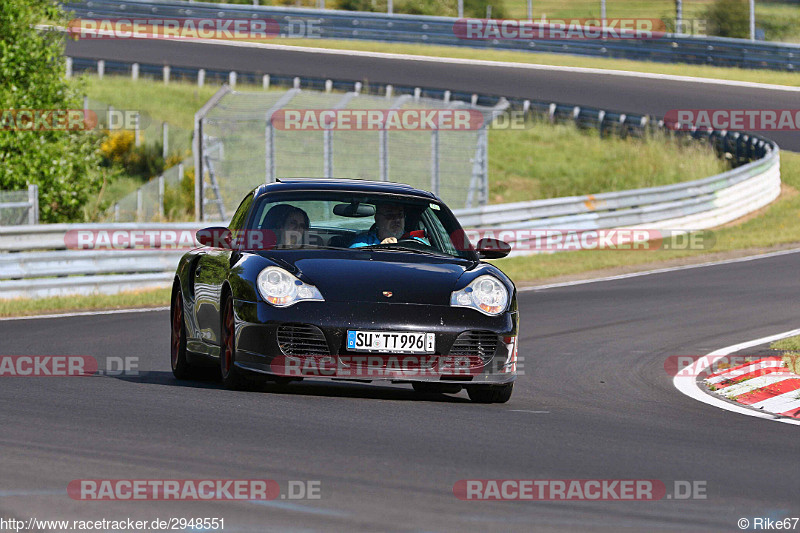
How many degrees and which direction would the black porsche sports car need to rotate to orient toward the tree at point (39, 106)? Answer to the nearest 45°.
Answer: approximately 180°

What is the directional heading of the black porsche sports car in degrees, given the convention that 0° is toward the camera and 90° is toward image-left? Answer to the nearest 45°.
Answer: approximately 0°

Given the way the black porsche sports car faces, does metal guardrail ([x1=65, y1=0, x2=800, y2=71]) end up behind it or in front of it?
behind

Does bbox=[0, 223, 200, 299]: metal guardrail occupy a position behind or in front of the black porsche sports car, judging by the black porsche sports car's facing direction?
behind

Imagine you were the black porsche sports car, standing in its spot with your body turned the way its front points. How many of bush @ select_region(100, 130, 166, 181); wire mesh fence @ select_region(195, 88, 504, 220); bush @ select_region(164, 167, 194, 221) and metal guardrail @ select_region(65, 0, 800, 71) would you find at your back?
4

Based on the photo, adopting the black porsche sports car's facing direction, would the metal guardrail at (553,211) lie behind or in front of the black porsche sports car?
behind

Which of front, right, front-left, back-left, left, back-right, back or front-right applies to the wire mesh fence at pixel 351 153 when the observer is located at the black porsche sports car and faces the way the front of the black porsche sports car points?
back

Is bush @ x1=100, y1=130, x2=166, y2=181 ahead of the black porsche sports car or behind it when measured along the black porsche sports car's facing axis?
behind
